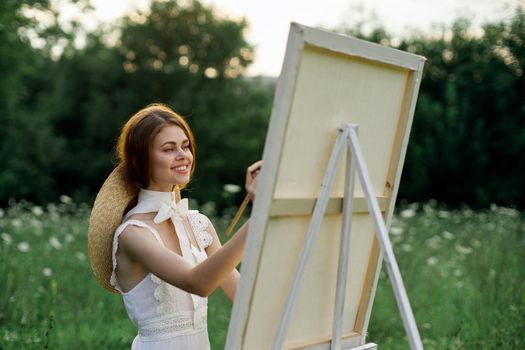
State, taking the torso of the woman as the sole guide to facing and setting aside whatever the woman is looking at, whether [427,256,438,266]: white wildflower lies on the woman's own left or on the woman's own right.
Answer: on the woman's own left

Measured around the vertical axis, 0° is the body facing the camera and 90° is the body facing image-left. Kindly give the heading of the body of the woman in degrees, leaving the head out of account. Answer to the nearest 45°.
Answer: approximately 315°

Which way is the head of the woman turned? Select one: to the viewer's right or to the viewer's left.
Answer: to the viewer's right

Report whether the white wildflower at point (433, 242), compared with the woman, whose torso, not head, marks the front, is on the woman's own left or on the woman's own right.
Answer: on the woman's own left
